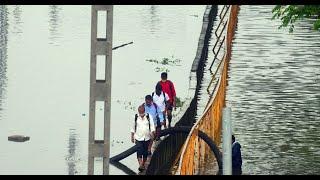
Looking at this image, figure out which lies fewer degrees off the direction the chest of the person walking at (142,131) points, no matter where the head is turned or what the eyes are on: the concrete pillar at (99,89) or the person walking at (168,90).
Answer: the concrete pillar

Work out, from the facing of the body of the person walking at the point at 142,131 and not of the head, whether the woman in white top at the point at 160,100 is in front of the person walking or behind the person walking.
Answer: behind

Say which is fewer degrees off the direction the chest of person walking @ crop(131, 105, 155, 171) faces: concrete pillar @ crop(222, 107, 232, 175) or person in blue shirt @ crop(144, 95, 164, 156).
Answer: the concrete pillar

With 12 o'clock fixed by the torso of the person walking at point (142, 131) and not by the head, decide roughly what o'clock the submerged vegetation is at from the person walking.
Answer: The submerged vegetation is roughly at 6 o'clock from the person walking.

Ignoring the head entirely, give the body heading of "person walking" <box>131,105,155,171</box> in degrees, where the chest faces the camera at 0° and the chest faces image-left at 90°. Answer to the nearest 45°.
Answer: approximately 0°

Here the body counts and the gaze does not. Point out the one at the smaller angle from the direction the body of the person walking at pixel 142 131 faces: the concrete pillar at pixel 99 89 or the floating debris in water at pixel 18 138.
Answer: the concrete pillar
